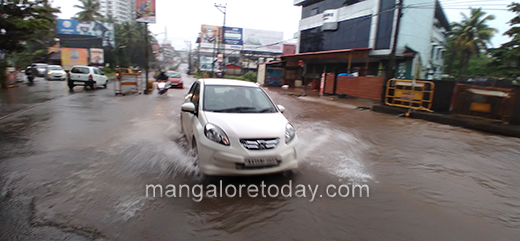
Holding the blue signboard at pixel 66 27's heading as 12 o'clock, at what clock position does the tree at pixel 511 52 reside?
The tree is roughly at 11 o'clock from the blue signboard.

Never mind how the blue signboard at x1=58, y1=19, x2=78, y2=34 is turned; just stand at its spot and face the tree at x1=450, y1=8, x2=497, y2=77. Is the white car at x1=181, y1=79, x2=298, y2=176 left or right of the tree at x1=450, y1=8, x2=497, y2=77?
right

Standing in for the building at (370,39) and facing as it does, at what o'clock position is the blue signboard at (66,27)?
The blue signboard is roughly at 2 o'clock from the building.

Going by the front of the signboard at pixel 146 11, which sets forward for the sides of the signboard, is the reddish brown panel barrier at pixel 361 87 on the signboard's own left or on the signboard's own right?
on the signboard's own left

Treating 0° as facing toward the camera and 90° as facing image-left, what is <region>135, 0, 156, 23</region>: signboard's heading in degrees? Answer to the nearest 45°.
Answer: approximately 0°

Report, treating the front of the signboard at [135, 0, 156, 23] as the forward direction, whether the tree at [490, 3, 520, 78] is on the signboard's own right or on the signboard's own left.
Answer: on the signboard's own left

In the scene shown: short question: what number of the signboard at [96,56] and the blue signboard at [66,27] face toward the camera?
2

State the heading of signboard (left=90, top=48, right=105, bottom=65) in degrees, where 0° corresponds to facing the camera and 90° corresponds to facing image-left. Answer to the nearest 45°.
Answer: approximately 0°

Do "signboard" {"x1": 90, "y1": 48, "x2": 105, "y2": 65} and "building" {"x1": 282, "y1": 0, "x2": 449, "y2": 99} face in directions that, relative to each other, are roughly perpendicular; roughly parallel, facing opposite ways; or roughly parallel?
roughly perpendicular

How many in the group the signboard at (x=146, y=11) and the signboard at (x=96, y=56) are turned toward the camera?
2

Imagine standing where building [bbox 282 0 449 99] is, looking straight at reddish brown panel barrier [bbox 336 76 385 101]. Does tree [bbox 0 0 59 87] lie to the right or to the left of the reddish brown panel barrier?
right
